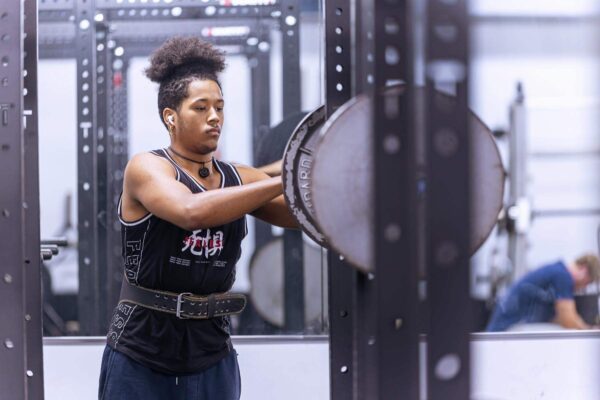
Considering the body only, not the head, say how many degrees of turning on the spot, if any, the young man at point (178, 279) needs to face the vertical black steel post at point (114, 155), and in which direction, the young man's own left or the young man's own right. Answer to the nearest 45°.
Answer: approximately 135° to the young man's own left

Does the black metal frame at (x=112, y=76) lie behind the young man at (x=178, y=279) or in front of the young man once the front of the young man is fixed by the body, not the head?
behind

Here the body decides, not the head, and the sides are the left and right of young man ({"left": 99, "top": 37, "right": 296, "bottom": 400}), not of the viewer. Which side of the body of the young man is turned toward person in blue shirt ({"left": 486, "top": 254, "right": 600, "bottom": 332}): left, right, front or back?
left

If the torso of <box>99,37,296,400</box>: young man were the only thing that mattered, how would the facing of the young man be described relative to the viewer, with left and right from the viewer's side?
facing the viewer and to the right of the viewer
